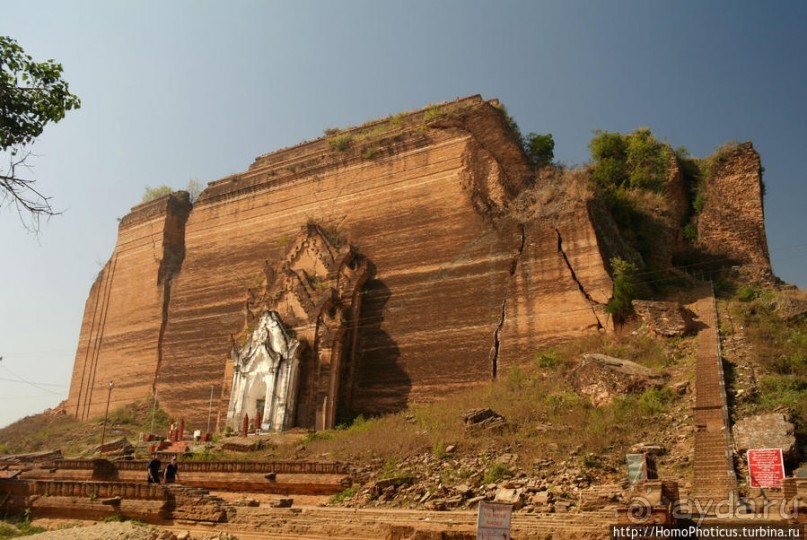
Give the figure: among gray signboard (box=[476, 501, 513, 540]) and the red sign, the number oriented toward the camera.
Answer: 2

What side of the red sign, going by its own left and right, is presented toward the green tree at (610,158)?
back

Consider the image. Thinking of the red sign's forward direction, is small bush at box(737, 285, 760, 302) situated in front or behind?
behind

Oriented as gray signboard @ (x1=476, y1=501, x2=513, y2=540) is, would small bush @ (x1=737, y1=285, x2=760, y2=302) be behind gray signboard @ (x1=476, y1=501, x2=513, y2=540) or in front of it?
behind

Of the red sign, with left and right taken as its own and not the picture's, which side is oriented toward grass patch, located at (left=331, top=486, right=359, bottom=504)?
right

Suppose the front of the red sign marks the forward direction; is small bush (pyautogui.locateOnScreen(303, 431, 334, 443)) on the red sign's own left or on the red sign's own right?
on the red sign's own right

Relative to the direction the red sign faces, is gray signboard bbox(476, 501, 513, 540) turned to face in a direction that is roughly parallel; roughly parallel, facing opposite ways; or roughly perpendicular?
roughly parallel

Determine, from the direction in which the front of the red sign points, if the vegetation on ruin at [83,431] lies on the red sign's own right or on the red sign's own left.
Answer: on the red sign's own right

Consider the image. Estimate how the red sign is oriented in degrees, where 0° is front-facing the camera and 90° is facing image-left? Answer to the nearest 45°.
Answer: approximately 0°

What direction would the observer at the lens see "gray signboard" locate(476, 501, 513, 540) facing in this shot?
facing the viewer

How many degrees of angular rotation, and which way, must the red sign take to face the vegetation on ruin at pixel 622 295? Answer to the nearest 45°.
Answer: approximately 135° to its right

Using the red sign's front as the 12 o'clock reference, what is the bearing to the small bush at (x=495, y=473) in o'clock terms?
The small bush is roughly at 3 o'clock from the red sign.

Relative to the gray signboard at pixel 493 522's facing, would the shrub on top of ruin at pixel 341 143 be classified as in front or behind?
behind
